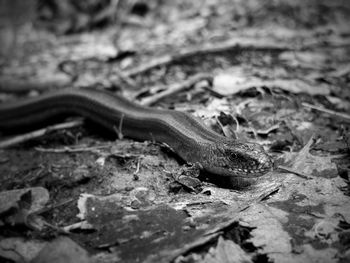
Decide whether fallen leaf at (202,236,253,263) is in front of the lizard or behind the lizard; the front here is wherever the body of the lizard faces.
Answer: in front

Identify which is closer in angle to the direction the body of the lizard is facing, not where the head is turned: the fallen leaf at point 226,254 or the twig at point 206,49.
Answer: the fallen leaf

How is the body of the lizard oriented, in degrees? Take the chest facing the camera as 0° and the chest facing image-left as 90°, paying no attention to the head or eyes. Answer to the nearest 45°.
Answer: approximately 315°

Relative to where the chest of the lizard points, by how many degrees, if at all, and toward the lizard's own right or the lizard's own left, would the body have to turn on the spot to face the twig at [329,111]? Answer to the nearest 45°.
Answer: approximately 45° to the lizard's own left

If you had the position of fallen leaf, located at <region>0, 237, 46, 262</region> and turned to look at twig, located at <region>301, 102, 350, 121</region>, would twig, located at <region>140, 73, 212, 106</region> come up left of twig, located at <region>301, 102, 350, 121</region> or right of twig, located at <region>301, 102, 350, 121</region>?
left

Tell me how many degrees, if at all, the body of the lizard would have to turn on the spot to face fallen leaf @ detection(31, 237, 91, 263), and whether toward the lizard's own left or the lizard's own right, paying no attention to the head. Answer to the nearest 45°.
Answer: approximately 45° to the lizard's own right

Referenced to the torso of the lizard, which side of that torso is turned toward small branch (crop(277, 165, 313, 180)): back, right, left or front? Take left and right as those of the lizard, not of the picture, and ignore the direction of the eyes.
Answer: front

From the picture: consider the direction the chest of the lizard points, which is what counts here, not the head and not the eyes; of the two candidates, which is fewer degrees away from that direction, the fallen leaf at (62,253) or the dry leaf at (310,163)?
the dry leaf

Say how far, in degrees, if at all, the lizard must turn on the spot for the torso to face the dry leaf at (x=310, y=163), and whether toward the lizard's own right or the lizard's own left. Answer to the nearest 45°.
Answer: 0° — it already faces it

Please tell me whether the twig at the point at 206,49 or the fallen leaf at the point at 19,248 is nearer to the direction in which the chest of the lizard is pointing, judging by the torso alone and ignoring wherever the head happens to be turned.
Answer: the fallen leaf
